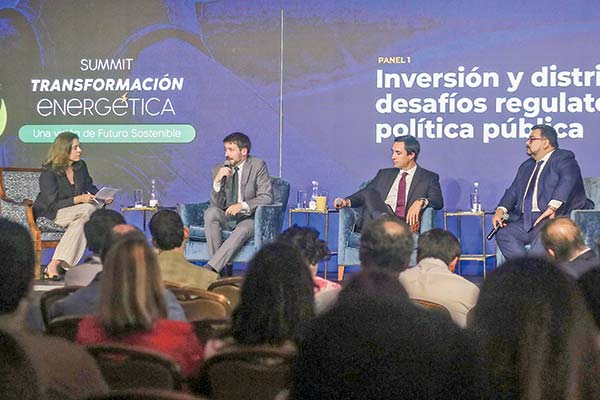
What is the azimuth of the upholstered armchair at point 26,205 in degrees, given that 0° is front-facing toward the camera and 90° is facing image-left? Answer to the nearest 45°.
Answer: approximately 315°

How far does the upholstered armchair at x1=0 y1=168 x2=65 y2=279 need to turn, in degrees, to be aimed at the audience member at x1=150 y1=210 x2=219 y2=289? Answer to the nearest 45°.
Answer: approximately 45° to its right

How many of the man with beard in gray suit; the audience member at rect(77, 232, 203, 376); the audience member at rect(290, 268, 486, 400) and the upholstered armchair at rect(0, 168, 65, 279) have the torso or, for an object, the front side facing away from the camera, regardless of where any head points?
2

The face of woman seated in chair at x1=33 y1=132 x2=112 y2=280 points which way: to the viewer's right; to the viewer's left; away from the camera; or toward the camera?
to the viewer's right

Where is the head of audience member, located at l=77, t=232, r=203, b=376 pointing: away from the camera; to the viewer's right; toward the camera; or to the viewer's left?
away from the camera

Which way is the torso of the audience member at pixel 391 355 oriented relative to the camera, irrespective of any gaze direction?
away from the camera

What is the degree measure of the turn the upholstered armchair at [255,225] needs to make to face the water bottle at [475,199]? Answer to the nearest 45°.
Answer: approximately 135° to its left

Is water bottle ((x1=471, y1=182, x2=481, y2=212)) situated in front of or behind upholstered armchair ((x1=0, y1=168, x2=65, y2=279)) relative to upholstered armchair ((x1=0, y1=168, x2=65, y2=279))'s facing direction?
in front

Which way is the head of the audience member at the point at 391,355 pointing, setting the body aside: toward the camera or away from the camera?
away from the camera

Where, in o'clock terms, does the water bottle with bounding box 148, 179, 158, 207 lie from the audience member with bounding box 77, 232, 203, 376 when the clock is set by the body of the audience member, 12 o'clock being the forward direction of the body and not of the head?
The water bottle is roughly at 12 o'clock from the audience member.

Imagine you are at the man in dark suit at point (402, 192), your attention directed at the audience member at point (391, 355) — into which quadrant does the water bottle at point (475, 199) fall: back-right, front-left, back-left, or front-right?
back-left

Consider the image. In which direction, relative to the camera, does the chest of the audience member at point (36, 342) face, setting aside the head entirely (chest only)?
away from the camera

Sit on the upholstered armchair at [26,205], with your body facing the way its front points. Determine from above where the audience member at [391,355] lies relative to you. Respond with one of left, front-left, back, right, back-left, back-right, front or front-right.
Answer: front-right

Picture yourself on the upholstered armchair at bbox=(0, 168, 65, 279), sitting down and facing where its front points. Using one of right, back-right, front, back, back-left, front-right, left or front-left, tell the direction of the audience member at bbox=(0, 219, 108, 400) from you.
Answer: front-right

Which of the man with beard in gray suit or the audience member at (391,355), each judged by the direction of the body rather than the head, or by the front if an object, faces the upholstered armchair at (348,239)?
the audience member

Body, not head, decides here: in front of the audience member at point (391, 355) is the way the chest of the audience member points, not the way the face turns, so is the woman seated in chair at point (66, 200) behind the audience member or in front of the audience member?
in front

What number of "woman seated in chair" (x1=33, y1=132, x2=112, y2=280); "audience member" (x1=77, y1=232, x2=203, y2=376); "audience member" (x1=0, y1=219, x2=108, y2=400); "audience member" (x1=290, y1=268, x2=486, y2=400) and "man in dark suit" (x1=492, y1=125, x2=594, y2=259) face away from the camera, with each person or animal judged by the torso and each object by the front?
3

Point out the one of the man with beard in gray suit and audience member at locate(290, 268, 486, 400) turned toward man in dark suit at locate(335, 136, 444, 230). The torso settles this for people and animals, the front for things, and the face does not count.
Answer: the audience member

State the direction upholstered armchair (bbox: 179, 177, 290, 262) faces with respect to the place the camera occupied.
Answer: facing the viewer and to the left of the viewer

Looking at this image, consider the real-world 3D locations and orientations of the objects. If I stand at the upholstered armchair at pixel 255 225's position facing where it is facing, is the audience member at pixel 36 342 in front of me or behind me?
in front

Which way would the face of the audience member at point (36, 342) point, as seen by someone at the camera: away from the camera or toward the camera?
away from the camera

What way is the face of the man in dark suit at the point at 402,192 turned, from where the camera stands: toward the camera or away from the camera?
toward the camera

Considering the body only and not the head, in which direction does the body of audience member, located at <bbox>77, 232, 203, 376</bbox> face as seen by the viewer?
away from the camera
